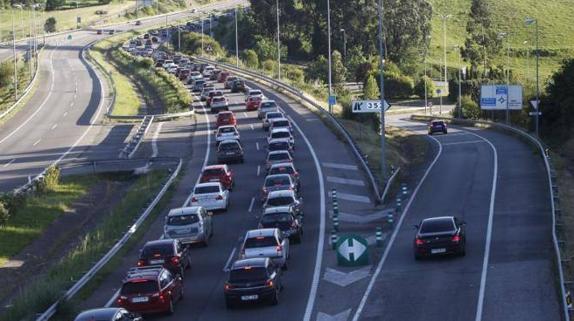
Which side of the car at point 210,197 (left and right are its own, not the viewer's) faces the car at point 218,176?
front

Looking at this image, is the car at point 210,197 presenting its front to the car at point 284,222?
no

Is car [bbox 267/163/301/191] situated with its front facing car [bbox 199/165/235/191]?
no

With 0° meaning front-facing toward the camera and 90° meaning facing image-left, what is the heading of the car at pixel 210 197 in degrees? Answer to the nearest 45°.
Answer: approximately 180°

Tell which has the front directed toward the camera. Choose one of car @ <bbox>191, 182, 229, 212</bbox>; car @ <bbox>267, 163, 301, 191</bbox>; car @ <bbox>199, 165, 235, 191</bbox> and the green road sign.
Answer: the green road sign

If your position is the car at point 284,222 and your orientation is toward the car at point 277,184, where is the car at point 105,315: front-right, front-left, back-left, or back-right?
back-left

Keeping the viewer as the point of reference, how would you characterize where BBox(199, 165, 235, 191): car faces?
facing away from the viewer

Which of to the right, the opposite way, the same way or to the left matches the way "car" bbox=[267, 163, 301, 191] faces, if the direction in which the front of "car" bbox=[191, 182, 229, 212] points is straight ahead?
the same way

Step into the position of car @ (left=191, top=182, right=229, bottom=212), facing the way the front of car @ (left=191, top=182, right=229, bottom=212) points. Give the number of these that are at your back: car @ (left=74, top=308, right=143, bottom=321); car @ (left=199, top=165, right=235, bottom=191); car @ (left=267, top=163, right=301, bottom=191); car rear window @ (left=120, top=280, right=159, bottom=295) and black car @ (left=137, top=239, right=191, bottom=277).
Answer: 3

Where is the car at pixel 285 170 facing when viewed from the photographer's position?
facing away from the viewer

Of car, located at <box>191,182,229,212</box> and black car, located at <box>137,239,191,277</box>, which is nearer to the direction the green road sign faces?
the black car

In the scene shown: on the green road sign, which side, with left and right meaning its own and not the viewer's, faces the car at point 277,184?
back

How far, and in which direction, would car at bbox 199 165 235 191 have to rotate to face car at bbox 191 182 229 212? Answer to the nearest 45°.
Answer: approximately 180°

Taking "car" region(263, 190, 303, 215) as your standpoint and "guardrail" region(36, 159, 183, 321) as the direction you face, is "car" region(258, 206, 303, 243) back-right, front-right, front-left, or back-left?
front-left

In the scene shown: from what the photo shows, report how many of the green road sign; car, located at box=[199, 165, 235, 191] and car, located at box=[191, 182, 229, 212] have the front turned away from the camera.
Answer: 2

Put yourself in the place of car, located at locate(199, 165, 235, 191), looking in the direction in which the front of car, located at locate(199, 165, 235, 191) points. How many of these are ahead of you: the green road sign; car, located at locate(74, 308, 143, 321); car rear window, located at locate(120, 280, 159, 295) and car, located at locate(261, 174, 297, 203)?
0

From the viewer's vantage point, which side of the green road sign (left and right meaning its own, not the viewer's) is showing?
front

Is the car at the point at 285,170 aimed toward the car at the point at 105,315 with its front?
no

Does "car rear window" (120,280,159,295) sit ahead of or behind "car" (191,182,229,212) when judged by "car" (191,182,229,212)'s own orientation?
behind

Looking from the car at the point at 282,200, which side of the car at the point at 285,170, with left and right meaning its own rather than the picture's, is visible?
back

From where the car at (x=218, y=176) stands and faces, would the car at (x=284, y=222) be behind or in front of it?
behind

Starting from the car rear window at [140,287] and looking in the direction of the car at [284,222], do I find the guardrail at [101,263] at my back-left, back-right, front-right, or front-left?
front-left
